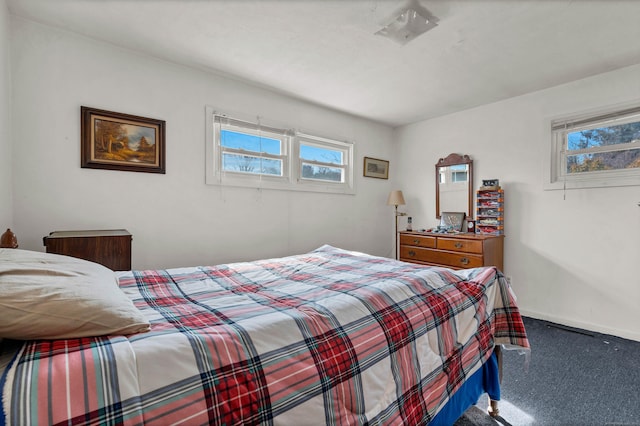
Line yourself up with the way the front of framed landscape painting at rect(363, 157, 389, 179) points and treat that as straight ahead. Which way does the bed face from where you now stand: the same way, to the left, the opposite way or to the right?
to the left

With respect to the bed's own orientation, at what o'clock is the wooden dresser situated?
The wooden dresser is roughly at 12 o'clock from the bed.

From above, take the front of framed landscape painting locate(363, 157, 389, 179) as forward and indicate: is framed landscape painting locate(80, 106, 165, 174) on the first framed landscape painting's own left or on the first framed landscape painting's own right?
on the first framed landscape painting's own right

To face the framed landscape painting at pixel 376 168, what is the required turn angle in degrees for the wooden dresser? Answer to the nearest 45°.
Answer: approximately 90° to its right

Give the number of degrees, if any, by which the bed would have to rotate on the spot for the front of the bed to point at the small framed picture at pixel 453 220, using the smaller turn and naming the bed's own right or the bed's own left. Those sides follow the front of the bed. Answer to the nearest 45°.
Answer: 0° — it already faces it

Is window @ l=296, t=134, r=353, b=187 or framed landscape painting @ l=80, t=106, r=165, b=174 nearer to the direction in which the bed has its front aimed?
the window

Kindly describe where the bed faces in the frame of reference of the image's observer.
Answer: facing away from the viewer and to the right of the viewer

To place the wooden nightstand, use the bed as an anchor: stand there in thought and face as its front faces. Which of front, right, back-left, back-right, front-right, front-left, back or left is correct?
left

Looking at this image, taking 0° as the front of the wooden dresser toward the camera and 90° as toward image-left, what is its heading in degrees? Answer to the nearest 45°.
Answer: approximately 45°

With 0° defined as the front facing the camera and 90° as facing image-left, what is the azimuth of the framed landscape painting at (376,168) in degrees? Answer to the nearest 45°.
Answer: approximately 315°

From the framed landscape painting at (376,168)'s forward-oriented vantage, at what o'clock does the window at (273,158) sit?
The window is roughly at 3 o'clock from the framed landscape painting.

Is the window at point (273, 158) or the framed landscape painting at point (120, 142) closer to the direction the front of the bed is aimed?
the window
